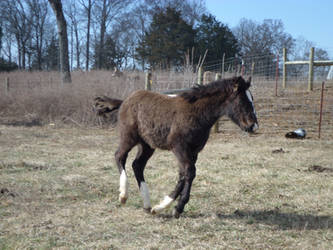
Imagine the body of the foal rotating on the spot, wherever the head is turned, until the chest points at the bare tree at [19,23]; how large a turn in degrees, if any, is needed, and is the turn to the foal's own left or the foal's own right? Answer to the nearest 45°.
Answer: approximately 135° to the foal's own left

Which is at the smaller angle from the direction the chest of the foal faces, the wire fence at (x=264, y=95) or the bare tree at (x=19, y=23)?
the wire fence

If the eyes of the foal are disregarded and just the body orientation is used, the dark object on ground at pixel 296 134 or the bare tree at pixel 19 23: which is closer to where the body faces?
the dark object on ground

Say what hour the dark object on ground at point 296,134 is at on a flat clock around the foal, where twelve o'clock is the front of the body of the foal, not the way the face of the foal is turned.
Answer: The dark object on ground is roughly at 10 o'clock from the foal.

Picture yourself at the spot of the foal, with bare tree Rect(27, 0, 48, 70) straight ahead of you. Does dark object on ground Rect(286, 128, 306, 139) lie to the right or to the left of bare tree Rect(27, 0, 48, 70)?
right

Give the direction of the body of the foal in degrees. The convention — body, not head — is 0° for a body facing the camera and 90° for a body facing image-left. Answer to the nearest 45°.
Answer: approximately 270°

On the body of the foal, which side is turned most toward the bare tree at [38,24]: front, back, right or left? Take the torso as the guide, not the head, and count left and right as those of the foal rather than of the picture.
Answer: left

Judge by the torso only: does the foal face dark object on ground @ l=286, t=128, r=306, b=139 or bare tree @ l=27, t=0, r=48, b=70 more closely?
the dark object on ground
